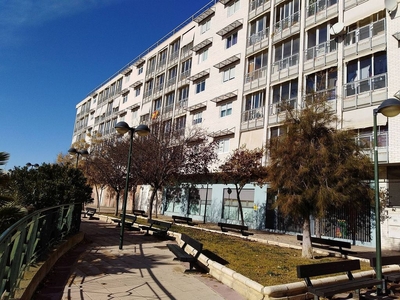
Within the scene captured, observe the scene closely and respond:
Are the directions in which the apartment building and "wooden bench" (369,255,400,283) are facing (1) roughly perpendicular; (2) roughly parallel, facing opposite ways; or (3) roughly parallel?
roughly parallel

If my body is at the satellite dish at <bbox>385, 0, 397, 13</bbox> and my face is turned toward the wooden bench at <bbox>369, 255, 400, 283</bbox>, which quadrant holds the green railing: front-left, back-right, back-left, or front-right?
front-right

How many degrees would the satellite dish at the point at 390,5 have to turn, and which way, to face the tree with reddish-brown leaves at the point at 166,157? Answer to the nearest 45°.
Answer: approximately 45° to its right

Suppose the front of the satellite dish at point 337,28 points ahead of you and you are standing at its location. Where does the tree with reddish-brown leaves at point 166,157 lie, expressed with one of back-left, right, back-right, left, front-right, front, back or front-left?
front-right

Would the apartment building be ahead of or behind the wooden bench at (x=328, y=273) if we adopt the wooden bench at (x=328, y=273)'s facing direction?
behind

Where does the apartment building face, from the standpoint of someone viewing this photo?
facing the viewer and to the left of the viewer

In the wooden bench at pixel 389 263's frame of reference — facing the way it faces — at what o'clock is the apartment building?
The apartment building is roughly at 5 o'clock from the wooden bench.

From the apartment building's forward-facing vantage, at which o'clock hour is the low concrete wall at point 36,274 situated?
The low concrete wall is roughly at 11 o'clock from the apartment building.

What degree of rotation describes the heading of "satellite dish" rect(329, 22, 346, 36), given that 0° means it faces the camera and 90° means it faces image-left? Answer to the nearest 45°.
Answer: approximately 45°
